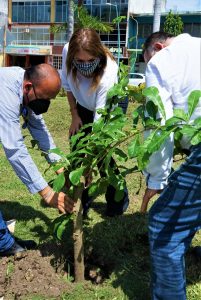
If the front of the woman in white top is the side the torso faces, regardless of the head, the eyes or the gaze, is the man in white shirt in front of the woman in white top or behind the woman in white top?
in front

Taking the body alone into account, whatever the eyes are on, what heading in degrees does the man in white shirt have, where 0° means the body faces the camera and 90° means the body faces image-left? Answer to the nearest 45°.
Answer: approximately 90°

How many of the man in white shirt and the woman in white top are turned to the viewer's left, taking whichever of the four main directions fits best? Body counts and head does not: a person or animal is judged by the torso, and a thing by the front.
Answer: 1

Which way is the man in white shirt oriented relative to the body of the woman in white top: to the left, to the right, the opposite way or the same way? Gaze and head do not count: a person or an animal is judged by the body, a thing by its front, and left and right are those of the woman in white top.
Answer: to the right

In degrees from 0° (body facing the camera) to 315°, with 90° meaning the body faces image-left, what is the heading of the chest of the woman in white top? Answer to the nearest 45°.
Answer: approximately 0°

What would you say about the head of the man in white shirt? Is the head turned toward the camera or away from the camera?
away from the camera
